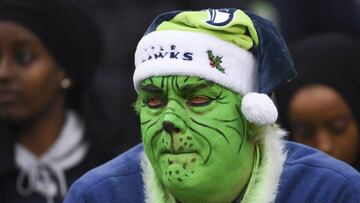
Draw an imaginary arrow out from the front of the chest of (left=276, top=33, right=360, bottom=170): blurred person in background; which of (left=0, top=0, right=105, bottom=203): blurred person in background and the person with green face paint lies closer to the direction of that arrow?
the person with green face paint

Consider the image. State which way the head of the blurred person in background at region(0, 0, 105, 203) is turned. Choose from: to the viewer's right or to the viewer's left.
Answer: to the viewer's left

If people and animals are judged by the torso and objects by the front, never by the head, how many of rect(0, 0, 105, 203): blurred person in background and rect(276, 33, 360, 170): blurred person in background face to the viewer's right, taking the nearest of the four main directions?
0

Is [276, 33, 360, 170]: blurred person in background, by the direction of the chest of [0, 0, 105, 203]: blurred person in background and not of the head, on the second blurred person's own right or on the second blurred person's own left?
on the second blurred person's own left

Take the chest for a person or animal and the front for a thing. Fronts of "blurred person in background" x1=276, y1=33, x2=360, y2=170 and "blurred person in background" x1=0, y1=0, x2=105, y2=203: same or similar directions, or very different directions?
same or similar directions

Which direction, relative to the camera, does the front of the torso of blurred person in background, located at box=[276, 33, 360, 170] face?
toward the camera

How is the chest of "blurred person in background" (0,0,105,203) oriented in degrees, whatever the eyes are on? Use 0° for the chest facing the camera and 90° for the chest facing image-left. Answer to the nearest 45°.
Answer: approximately 45°

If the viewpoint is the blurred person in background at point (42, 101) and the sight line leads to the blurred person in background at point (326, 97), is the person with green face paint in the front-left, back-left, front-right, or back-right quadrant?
front-right

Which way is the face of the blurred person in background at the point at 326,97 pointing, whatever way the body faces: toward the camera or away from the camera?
toward the camera

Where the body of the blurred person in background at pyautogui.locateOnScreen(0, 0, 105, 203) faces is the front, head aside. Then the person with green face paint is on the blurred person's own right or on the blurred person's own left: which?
on the blurred person's own left

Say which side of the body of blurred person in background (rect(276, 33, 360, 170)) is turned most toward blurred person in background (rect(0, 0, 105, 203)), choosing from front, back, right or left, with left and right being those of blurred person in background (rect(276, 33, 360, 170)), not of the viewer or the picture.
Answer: right
